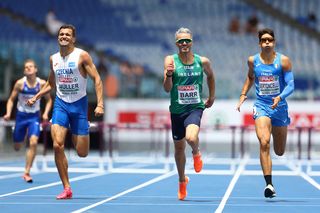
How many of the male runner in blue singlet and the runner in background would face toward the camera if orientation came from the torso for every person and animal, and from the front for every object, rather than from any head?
2

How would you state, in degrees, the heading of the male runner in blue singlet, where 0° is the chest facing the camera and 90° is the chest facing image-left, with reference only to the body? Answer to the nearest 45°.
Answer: approximately 0°

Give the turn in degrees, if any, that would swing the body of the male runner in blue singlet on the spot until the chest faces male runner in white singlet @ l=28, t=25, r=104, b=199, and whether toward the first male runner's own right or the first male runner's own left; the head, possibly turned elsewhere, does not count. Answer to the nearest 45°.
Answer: approximately 90° to the first male runner's own right

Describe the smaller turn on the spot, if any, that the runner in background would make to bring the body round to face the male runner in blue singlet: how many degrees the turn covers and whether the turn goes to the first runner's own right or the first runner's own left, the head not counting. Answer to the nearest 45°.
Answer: approximately 45° to the first runner's own left
